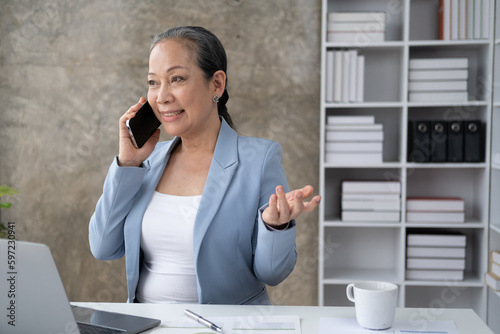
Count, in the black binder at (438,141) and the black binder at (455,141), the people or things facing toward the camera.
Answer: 2

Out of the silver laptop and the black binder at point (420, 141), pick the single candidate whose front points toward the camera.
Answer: the black binder

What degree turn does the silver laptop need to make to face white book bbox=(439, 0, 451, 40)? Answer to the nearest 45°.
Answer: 0° — it already faces it

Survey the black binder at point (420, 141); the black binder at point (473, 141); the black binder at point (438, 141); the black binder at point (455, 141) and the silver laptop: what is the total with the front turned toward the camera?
4

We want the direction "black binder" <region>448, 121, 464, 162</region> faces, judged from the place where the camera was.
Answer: facing the viewer

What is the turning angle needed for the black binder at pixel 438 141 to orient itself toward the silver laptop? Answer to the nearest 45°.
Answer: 0° — it already faces it

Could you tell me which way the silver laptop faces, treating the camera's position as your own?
facing away from the viewer and to the right of the viewer

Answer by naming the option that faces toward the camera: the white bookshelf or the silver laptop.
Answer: the white bookshelf

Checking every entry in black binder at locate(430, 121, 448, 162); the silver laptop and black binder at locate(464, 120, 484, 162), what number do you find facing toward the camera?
2

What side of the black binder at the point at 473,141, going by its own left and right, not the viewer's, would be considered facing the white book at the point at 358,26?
right

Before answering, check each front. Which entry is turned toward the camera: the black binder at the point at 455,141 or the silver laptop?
the black binder

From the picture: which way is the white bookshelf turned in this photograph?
toward the camera

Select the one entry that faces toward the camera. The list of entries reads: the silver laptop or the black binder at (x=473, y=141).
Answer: the black binder

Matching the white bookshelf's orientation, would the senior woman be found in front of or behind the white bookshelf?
in front

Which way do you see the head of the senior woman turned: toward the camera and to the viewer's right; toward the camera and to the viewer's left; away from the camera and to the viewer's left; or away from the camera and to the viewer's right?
toward the camera and to the viewer's left

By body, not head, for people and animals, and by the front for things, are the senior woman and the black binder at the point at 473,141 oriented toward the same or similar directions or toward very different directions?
same or similar directions

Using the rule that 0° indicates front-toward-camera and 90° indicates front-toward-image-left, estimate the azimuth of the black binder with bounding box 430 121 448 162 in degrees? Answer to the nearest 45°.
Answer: approximately 0°
